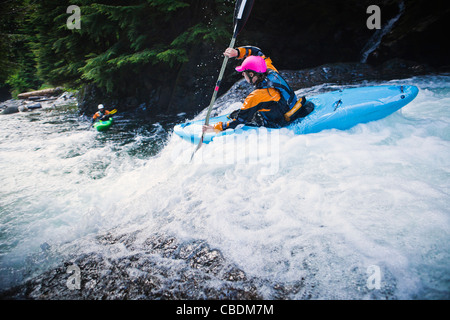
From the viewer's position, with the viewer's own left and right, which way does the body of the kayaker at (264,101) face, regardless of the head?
facing to the left of the viewer

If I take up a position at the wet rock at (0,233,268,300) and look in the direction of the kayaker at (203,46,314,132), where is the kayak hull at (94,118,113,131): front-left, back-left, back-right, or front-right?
front-left

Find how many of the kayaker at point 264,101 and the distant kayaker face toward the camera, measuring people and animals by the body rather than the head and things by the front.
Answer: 1

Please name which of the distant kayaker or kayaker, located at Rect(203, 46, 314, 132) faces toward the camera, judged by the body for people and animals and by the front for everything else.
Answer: the distant kayaker

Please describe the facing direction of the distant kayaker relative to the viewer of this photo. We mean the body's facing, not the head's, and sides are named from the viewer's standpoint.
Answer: facing the viewer

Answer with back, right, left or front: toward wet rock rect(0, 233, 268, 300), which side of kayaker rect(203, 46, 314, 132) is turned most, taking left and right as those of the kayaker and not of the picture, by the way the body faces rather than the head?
left
